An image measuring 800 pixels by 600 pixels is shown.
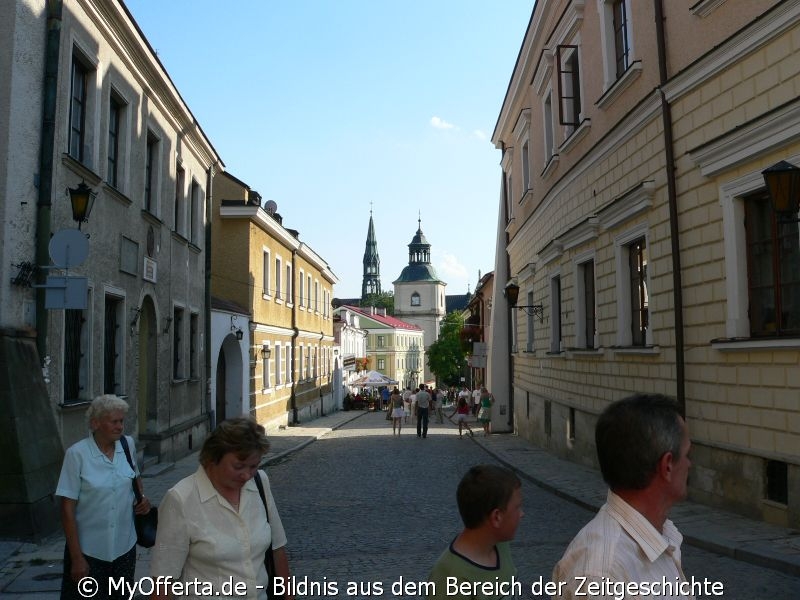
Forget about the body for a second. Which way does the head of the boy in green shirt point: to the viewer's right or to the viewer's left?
to the viewer's right

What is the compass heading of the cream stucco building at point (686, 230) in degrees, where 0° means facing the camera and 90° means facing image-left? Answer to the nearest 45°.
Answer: approximately 45°

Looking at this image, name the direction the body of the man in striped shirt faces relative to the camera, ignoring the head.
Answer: to the viewer's right

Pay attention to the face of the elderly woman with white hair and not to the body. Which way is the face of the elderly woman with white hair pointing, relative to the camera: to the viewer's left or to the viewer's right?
to the viewer's right

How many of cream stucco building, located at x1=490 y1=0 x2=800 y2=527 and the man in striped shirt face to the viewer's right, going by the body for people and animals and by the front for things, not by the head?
1
